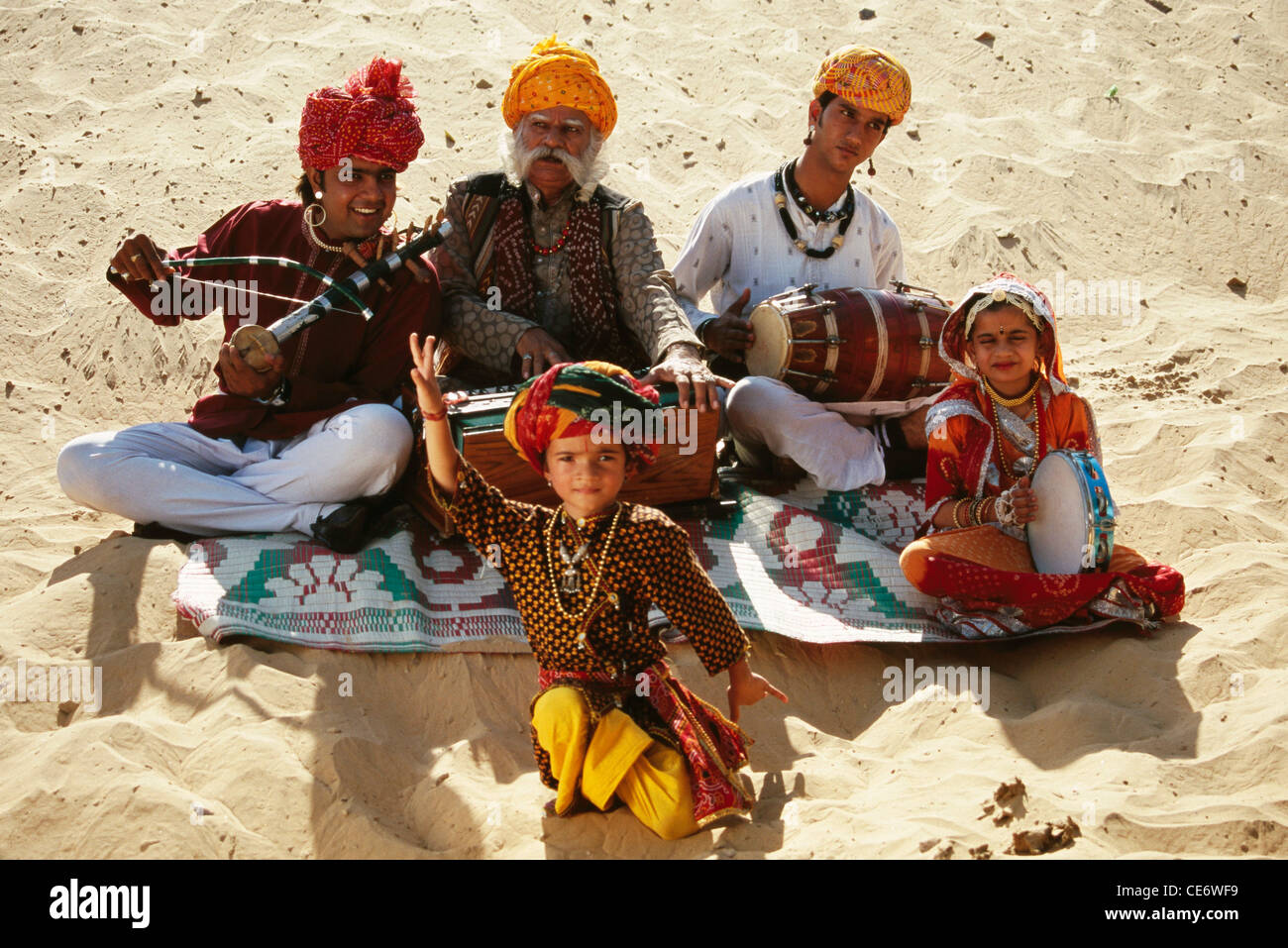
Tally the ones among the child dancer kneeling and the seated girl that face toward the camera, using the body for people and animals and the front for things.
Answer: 2

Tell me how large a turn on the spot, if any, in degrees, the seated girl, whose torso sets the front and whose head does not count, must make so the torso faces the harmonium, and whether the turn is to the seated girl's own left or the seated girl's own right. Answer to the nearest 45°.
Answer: approximately 90° to the seated girl's own right

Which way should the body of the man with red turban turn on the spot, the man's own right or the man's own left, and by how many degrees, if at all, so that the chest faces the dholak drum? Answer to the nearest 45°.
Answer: approximately 90° to the man's own left

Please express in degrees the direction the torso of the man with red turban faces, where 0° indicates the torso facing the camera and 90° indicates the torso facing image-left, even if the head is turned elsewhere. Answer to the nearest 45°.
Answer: approximately 0°

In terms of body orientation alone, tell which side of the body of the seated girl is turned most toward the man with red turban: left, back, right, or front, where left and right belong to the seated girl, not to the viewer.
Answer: right

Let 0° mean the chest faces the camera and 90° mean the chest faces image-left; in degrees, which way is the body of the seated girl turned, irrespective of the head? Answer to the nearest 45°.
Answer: approximately 0°
